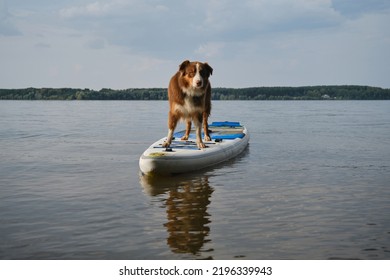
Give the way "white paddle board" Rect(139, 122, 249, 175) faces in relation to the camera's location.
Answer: facing the viewer and to the left of the viewer

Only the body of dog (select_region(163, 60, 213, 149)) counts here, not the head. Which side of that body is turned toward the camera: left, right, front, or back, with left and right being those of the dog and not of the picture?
front
